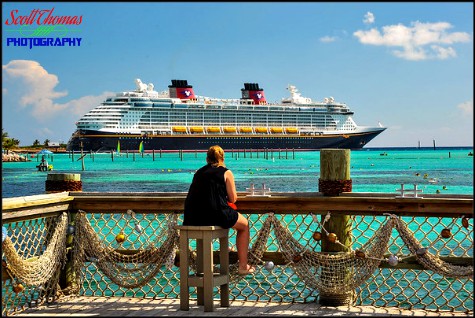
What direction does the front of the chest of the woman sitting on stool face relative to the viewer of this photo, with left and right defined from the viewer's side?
facing away from the viewer and to the right of the viewer

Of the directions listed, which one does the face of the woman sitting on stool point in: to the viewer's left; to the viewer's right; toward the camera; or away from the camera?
away from the camera

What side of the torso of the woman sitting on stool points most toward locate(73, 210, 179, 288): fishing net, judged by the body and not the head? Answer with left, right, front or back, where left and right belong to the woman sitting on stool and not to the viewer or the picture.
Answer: left

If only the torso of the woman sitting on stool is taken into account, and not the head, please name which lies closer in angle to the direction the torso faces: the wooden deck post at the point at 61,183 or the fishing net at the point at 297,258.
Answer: the fishing net
